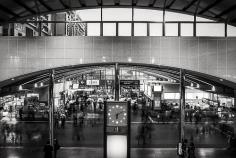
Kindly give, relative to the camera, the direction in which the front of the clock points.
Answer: facing the viewer
